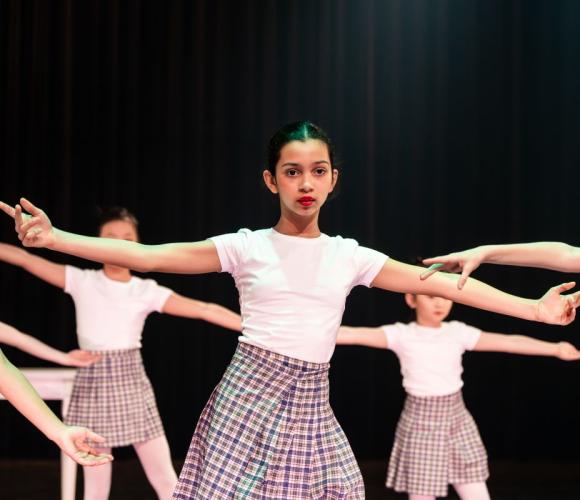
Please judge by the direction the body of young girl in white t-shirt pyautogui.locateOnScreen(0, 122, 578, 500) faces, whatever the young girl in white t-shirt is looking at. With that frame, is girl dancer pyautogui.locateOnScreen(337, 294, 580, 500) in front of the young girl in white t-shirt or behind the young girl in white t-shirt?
behind

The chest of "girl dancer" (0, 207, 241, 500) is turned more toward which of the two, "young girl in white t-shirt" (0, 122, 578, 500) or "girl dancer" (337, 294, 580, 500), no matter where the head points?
the young girl in white t-shirt

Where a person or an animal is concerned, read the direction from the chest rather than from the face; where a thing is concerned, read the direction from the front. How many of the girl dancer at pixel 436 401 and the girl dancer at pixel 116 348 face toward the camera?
2

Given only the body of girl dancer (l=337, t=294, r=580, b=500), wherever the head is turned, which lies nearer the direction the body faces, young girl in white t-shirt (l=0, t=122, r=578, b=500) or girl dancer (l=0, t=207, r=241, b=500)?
the young girl in white t-shirt

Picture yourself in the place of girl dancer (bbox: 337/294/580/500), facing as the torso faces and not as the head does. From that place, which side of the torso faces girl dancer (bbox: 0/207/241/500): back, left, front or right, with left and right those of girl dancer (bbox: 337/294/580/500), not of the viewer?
right

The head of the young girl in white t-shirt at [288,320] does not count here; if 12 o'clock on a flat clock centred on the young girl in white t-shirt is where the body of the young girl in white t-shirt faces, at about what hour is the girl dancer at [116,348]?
The girl dancer is roughly at 5 o'clock from the young girl in white t-shirt.

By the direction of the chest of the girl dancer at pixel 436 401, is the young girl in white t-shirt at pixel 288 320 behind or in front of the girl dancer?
in front
